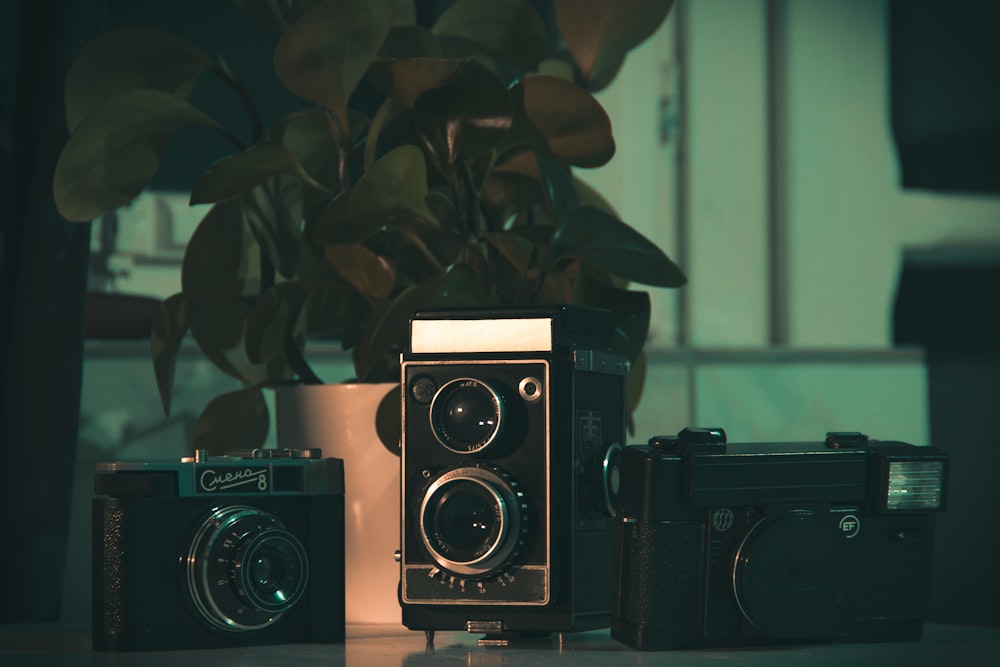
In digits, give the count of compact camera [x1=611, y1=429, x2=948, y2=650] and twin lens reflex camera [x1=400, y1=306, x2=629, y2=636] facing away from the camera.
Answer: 0

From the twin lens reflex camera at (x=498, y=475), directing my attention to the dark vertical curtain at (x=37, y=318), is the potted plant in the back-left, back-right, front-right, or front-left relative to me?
front-right

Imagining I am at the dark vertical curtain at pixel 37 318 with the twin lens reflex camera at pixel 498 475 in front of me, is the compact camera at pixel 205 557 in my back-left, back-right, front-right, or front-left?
front-right

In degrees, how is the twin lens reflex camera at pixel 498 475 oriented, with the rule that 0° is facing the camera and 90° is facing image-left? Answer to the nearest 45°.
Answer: approximately 45°

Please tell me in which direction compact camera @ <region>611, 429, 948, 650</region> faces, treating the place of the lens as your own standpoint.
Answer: facing the viewer and to the right of the viewer

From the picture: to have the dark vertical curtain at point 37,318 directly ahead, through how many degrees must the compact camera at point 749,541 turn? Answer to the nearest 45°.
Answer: approximately 135° to its right

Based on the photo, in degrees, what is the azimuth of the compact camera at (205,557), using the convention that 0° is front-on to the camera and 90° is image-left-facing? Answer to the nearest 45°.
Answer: approximately 315°
